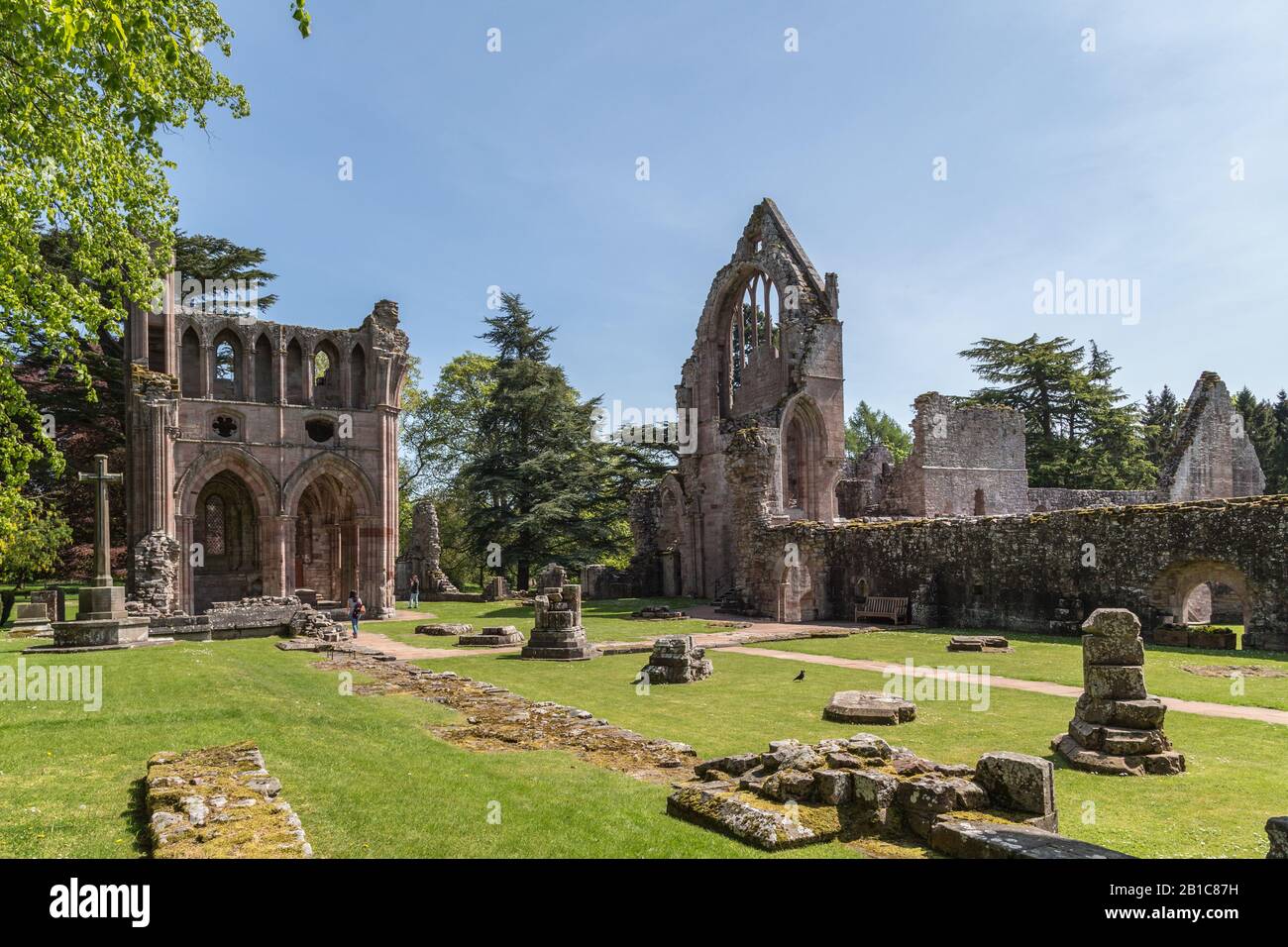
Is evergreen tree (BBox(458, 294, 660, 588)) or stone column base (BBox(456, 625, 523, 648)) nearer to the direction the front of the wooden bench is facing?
the stone column base

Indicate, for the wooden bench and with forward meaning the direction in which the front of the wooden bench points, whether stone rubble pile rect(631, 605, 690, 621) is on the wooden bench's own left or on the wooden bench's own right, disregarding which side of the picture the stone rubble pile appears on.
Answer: on the wooden bench's own right

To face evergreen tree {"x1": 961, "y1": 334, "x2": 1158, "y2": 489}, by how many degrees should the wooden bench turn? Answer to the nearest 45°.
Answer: approximately 135° to its right
